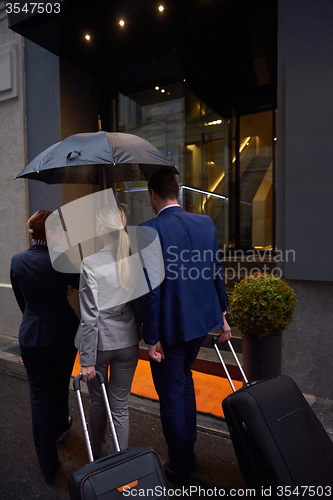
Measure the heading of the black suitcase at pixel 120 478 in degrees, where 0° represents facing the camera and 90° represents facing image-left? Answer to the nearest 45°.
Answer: approximately 0°

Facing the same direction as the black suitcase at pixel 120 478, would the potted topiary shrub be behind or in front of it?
behind

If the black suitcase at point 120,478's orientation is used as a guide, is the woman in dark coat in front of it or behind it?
behind

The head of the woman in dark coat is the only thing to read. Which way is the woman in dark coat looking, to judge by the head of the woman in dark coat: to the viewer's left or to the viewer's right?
to the viewer's right
